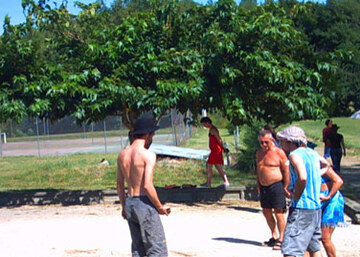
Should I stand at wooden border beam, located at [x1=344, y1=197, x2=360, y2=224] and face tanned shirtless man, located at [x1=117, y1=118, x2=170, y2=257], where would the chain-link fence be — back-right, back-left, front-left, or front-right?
back-right

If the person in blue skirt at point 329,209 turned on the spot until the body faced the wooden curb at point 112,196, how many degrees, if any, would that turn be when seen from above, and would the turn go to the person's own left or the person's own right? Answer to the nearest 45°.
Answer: approximately 45° to the person's own right

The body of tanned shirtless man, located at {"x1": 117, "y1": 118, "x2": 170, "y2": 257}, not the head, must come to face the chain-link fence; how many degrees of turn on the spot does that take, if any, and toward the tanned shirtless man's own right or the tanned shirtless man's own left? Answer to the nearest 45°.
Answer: approximately 45° to the tanned shirtless man's own left

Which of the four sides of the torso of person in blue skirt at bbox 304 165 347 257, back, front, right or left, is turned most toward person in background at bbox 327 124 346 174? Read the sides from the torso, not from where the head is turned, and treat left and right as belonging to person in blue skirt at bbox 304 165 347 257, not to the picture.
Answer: right

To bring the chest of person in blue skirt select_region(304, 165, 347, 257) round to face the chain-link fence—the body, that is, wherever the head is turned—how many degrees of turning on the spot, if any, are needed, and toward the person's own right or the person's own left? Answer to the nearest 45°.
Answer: approximately 45° to the person's own right

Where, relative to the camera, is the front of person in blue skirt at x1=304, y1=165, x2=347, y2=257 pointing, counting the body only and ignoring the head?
to the viewer's left

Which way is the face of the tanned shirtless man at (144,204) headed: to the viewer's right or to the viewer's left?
to the viewer's right

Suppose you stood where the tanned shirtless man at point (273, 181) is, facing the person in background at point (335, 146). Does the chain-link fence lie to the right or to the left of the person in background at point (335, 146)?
left

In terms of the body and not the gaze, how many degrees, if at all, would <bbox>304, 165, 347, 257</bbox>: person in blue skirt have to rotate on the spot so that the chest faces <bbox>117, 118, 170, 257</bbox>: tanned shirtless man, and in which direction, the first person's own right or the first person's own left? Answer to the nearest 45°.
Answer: approximately 45° to the first person's own left

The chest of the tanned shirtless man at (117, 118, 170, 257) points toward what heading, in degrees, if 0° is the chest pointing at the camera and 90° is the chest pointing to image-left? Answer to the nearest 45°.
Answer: approximately 225°

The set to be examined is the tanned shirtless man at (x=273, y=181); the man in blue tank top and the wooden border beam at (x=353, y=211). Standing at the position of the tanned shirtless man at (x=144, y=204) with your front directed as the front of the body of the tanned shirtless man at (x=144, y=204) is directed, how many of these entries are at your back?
0
